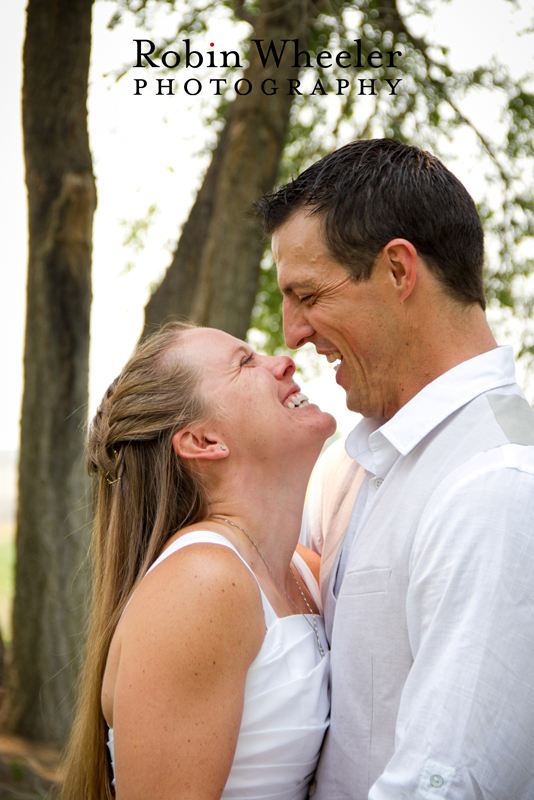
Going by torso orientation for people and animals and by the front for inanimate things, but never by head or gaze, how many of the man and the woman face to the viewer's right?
1

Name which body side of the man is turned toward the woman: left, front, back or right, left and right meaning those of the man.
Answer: front

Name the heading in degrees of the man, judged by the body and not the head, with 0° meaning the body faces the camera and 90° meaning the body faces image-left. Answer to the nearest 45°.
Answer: approximately 90°

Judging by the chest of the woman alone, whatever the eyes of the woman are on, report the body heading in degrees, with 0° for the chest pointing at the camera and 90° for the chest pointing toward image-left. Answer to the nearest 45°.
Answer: approximately 270°

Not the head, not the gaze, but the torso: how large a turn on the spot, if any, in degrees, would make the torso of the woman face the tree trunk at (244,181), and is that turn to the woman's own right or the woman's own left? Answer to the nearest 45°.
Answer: approximately 90° to the woman's own left

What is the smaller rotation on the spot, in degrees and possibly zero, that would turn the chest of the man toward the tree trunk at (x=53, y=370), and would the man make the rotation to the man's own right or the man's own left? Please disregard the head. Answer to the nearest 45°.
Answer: approximately 45° to the man's own right

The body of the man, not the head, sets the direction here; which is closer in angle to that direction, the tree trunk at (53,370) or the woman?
the woman

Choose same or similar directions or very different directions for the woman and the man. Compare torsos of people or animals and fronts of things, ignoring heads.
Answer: very different directions

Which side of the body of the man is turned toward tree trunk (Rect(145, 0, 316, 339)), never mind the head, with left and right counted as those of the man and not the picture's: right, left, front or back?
right

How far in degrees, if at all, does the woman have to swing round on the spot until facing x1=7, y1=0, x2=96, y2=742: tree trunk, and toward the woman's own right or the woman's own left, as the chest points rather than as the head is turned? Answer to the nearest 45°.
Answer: approximately 90° to the woman's own left

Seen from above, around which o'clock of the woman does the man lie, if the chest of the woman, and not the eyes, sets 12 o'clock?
The man is roughly at 1 o'clock from the woman.

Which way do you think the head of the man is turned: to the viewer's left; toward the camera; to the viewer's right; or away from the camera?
to the viewer's left

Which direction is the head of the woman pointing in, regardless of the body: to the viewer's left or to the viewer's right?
to the viewer's right
